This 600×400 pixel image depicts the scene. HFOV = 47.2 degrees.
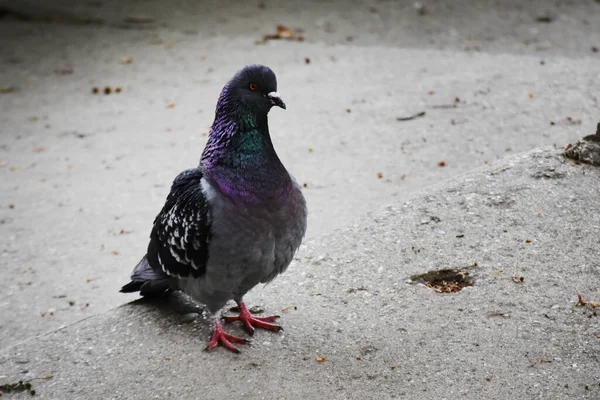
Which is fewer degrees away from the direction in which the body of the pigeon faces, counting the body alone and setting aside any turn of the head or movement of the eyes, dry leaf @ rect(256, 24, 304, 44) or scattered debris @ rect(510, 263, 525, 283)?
the scattered debris

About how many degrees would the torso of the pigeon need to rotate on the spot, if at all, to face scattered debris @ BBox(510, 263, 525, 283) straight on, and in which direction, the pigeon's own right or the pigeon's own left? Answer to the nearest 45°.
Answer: approximately 45° to the pigeon's own left

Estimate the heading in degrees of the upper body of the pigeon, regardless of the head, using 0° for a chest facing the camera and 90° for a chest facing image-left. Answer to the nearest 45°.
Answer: approximately 315°

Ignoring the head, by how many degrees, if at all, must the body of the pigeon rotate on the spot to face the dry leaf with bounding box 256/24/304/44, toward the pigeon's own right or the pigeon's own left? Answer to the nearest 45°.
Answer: approximately 135° to the pigeon's own left

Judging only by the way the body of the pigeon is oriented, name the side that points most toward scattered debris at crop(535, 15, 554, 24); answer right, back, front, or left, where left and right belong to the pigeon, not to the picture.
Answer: left

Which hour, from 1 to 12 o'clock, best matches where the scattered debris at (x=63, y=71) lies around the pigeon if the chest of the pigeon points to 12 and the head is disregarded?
The scattered debris is roughly at 7 o'clock from the pigeon.

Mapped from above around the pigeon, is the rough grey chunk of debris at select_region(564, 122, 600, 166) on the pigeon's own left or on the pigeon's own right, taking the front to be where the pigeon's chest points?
on the pigeon's own left

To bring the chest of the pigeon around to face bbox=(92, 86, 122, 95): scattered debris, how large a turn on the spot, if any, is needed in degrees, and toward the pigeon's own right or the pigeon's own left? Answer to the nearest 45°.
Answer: approximately 135° to the pigeon's own left
